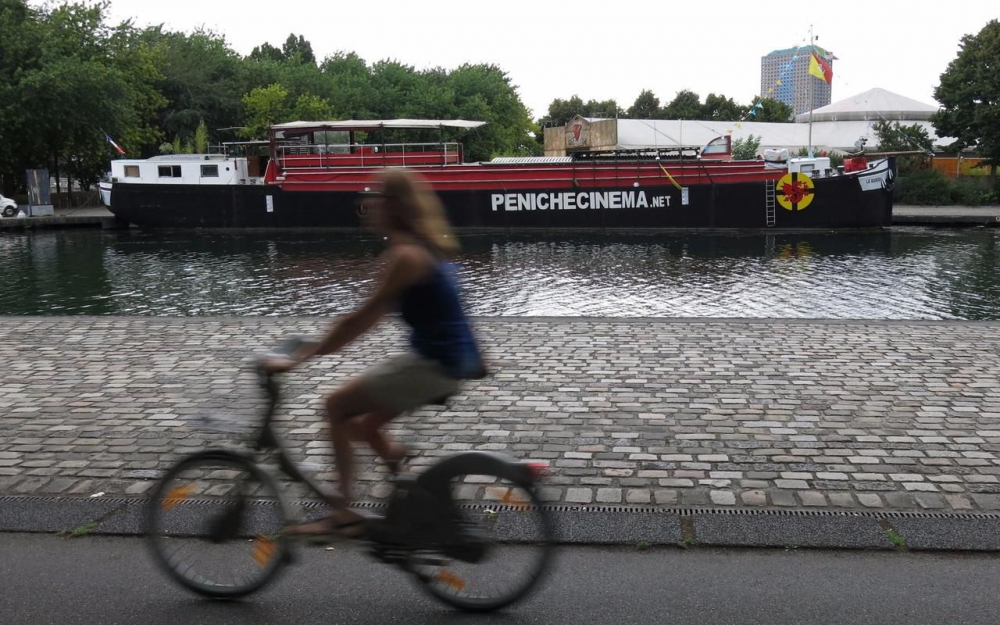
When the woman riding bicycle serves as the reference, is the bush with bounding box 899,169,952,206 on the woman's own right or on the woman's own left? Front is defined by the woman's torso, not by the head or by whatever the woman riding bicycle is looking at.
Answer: on the woman's own right

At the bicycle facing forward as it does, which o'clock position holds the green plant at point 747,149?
The green plant is roughly at 4 o'clock from the bicycle.

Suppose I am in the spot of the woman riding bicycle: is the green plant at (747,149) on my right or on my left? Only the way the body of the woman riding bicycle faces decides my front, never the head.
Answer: on my right

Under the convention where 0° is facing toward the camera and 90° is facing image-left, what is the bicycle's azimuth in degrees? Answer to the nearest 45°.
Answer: approximately 90°

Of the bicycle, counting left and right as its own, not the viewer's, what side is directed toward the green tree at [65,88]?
right

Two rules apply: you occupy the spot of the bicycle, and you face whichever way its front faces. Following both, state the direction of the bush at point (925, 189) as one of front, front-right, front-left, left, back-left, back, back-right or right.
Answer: back-right

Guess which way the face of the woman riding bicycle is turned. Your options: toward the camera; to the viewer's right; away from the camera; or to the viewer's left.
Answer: to the viewer's left

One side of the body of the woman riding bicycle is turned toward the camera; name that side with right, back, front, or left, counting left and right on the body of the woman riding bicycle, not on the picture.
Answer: left
